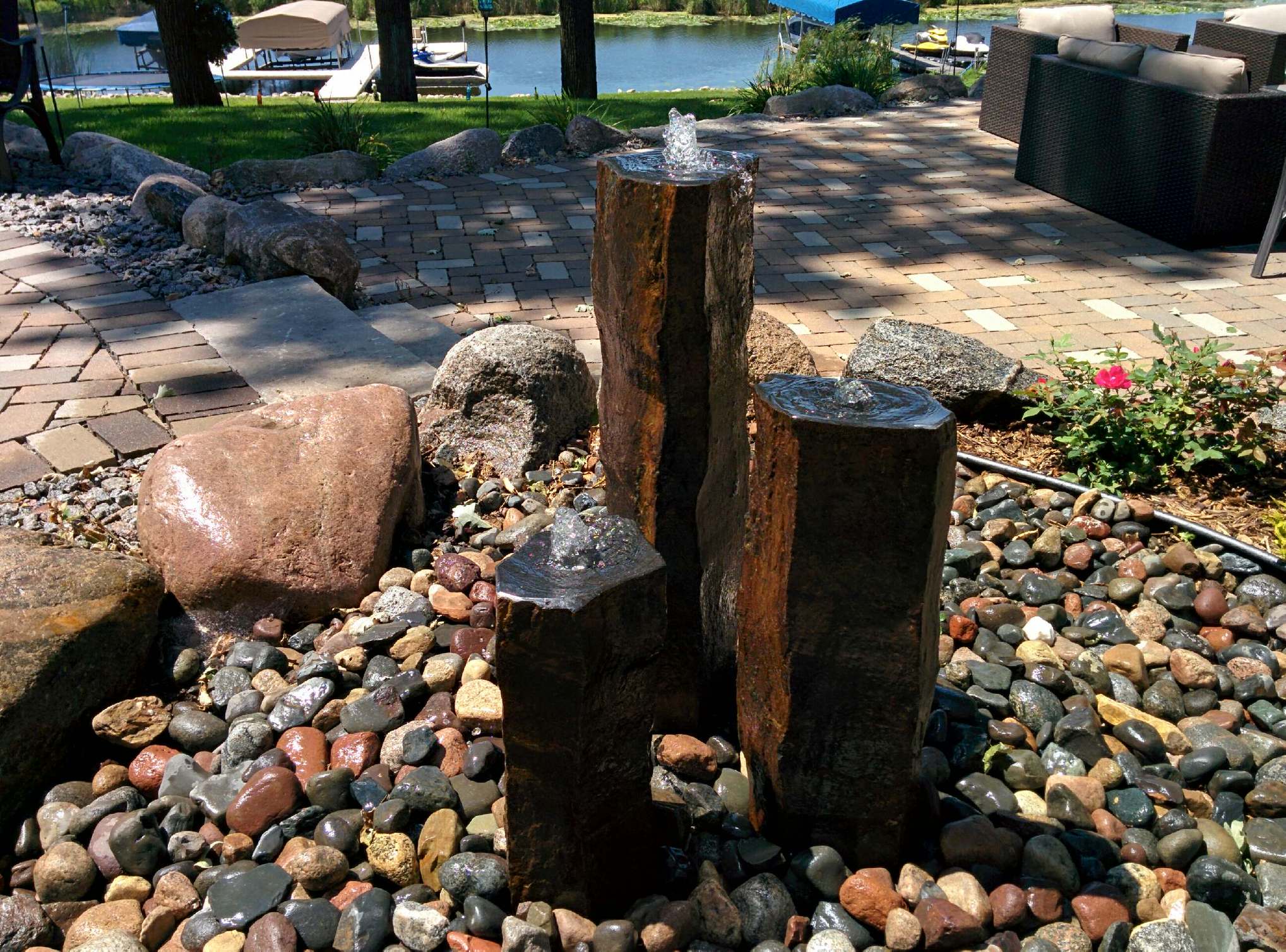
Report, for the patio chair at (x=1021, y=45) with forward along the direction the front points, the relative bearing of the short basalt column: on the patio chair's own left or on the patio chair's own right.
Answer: on the patio chair's own right

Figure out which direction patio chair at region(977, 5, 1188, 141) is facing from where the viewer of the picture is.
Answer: facing the viewer and to the right of the viewer

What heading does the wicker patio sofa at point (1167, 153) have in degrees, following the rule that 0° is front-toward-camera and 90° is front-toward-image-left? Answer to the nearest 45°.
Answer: approximately 225°

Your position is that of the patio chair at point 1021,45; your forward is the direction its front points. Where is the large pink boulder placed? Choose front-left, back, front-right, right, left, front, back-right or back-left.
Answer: front-right

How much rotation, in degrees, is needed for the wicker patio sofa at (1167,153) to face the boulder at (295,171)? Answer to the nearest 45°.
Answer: approximately 135° to its left

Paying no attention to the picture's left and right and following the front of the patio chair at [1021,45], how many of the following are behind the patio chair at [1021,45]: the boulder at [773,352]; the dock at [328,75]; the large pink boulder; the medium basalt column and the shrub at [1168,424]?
1

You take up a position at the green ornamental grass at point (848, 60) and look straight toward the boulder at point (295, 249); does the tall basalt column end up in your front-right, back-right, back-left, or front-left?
front-left

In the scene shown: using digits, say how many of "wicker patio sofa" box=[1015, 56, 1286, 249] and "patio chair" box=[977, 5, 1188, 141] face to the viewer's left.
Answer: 0

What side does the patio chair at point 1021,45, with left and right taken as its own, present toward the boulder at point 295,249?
right

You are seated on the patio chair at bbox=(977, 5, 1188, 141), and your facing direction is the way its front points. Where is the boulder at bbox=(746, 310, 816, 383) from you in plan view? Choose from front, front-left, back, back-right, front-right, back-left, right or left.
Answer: front-right

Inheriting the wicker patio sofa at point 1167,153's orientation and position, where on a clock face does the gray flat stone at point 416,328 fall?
The gray flat stone is roughly at 6 o'clock from the wicker patio sofa.

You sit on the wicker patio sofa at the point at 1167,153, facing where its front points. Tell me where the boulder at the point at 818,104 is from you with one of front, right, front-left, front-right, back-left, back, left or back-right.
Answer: left

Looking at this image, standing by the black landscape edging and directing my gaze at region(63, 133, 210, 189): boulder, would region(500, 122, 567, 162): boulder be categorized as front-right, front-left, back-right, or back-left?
front-right
